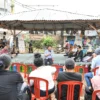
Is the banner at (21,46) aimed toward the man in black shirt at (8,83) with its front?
yes

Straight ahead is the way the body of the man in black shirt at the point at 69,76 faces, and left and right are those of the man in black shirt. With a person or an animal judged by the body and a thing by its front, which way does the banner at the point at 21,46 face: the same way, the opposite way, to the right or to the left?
the opposite way

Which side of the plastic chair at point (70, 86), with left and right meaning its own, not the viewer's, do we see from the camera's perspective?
back

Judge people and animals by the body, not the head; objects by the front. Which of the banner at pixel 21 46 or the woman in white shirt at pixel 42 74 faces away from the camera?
the woman in white shirt

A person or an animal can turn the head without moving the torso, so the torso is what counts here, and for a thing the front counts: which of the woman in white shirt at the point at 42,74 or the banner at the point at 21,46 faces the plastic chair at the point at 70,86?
the banner

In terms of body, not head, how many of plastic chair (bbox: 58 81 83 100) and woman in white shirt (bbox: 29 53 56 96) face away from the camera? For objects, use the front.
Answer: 2

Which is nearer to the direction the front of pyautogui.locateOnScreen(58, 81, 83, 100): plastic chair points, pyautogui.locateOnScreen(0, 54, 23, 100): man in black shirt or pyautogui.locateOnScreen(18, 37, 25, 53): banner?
the banner

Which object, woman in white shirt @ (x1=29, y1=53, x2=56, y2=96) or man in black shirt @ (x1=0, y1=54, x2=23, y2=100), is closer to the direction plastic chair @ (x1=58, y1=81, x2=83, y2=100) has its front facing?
the woman in white shirt

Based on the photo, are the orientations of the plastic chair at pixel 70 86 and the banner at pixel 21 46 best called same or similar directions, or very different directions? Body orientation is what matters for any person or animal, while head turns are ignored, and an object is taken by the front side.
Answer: very different directions

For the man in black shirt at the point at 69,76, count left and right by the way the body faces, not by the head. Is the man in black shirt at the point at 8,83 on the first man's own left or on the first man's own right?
on the first man's own left

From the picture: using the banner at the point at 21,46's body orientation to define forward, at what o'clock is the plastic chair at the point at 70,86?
The plastic chair is roughly at 12 o'clock from the banner.

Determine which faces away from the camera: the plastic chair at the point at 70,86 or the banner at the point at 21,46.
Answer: the plastic chair

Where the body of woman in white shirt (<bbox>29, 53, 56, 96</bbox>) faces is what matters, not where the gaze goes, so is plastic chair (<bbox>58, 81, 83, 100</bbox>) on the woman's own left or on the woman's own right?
on the woman's own right

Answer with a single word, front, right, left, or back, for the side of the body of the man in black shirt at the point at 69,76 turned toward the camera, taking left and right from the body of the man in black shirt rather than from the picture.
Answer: back

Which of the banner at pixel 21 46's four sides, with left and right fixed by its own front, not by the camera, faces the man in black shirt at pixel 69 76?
front
